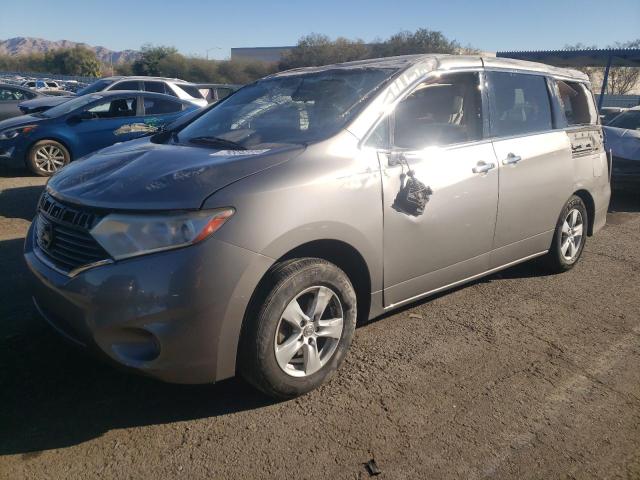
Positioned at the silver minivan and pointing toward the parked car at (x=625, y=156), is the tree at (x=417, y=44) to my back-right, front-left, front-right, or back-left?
front-left

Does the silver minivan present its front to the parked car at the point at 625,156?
no

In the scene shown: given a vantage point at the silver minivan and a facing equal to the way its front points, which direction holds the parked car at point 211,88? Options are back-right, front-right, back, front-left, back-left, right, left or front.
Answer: back-right

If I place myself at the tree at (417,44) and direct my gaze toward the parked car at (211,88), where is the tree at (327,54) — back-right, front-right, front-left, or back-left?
front-right

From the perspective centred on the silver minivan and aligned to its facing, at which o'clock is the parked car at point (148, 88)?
The parked car is roughly at 4 o'clock from the silver minivan.

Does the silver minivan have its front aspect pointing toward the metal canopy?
no

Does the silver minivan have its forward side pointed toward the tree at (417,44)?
no

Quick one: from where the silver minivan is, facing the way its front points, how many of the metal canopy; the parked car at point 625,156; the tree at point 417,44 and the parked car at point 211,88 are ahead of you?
0

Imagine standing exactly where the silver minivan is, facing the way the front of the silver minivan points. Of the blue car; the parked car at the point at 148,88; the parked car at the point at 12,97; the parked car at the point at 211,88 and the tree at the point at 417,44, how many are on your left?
0

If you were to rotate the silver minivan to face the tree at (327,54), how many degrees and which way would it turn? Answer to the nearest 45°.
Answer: approximately 135° to its right

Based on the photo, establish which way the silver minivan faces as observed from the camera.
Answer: facing the viewer and to the left of the viewer

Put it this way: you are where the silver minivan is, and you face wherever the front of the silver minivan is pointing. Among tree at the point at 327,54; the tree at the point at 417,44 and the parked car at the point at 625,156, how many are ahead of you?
0

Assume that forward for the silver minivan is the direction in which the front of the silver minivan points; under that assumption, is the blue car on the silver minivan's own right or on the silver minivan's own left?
on the silver minivan's own right
